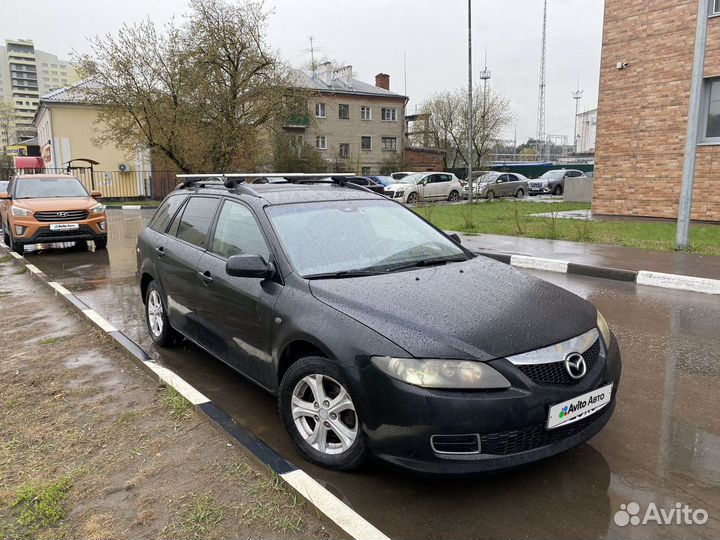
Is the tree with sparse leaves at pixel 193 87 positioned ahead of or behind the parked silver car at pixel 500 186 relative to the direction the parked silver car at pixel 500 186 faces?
ahead

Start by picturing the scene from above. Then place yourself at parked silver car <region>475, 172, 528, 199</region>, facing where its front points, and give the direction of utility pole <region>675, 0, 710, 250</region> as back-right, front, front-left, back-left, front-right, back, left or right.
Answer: front-left

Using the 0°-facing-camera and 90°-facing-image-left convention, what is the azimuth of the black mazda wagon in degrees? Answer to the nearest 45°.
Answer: approximately 315°

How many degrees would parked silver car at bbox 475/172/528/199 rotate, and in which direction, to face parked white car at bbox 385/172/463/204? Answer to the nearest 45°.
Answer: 0° — it already faces it

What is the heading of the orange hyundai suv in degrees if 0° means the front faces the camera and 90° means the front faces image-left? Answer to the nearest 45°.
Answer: approximately 0°

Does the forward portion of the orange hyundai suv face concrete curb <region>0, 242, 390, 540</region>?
yes

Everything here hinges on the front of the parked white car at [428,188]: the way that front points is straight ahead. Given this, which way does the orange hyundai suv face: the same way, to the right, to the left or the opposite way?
to the left

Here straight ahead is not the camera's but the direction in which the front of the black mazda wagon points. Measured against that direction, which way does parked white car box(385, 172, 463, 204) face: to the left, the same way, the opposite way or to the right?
to the right

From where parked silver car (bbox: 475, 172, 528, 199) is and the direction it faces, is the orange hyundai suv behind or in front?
in front

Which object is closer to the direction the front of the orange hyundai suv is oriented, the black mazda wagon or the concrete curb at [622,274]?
the black mazda wagon

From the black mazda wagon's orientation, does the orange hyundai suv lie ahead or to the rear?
to the rear

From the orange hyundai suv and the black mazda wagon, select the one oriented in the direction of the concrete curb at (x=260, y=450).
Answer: the orange hyundai suv
